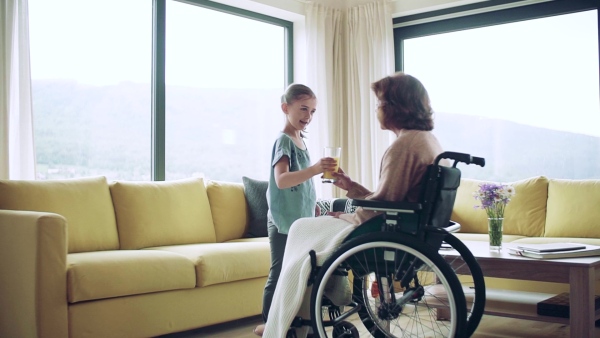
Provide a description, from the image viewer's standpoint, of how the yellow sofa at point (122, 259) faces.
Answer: facing the viewer and to the right of the viewer

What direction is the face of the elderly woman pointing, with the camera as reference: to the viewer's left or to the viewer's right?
to the viewer's left

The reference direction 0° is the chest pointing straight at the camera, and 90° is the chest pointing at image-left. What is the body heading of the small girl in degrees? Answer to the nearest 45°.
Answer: approximately 315°

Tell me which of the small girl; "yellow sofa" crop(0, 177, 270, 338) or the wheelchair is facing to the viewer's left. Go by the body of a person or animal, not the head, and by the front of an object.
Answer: the wheelchair

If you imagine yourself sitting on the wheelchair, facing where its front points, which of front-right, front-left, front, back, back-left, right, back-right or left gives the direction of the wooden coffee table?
back-right

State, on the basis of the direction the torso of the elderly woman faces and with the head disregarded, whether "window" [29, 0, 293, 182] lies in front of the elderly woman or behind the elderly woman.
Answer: in front

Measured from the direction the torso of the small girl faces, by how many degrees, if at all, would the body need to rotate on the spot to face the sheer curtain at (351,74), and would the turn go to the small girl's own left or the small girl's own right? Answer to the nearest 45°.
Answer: approximately 135° to the small girl's own left

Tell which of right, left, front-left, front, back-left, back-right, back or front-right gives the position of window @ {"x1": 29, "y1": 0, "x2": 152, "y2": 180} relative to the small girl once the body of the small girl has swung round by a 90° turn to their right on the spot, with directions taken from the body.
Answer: right

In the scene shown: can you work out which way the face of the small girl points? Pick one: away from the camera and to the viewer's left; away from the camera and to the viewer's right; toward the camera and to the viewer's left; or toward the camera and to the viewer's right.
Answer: toward the camera and to the viewer's right

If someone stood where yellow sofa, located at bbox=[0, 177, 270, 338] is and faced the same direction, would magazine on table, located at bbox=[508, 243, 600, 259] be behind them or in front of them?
in front

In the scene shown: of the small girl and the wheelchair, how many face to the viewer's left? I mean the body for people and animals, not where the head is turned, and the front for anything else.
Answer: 1

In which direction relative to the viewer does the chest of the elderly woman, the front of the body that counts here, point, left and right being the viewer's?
facing away from the viewer and to the left of the viewer

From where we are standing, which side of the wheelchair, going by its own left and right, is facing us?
left

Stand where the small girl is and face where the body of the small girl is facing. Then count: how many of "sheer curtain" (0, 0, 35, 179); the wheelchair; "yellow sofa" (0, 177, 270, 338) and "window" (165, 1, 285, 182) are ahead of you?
1
